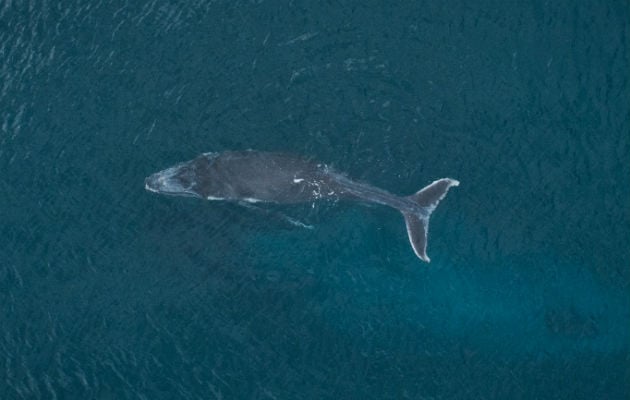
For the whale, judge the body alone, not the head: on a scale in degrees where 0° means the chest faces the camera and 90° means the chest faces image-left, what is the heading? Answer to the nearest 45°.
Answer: approximately 90°
